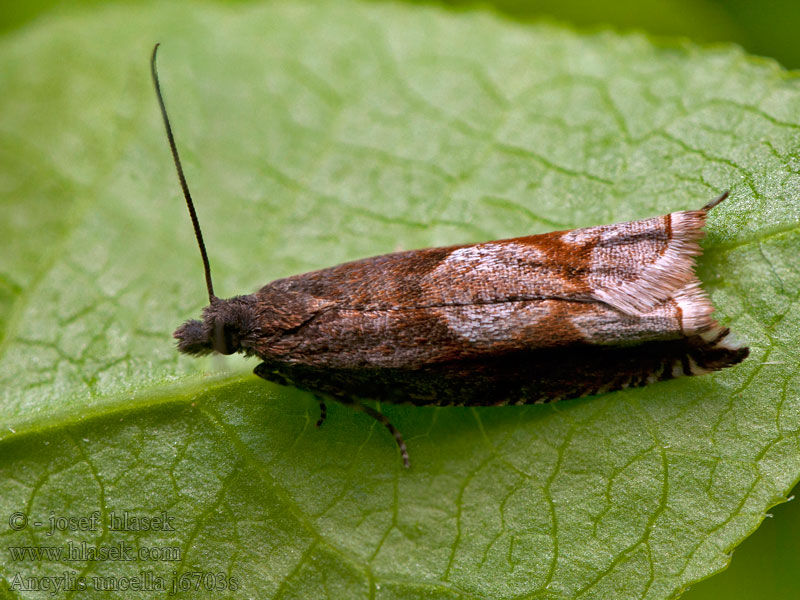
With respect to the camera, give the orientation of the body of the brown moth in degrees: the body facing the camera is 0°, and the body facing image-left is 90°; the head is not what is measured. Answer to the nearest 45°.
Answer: approximately 90°
